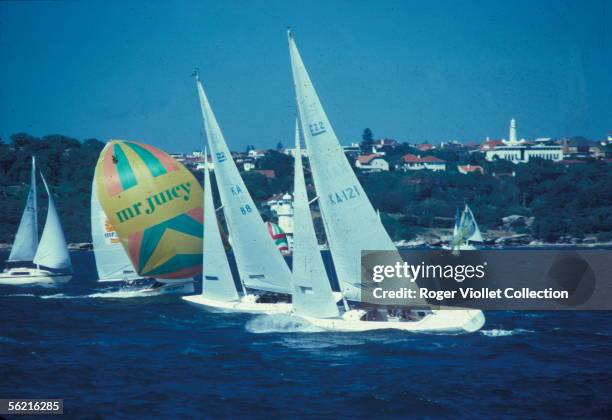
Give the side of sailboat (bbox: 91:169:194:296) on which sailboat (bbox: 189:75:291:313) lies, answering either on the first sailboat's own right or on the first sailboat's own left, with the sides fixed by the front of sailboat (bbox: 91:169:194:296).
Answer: on the first sailboat's own right

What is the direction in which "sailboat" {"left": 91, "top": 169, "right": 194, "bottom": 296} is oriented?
to the viewer's right

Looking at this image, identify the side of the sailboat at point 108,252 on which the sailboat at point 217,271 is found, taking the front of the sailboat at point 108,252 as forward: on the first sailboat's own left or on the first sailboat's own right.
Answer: on the first sailboat's own right
